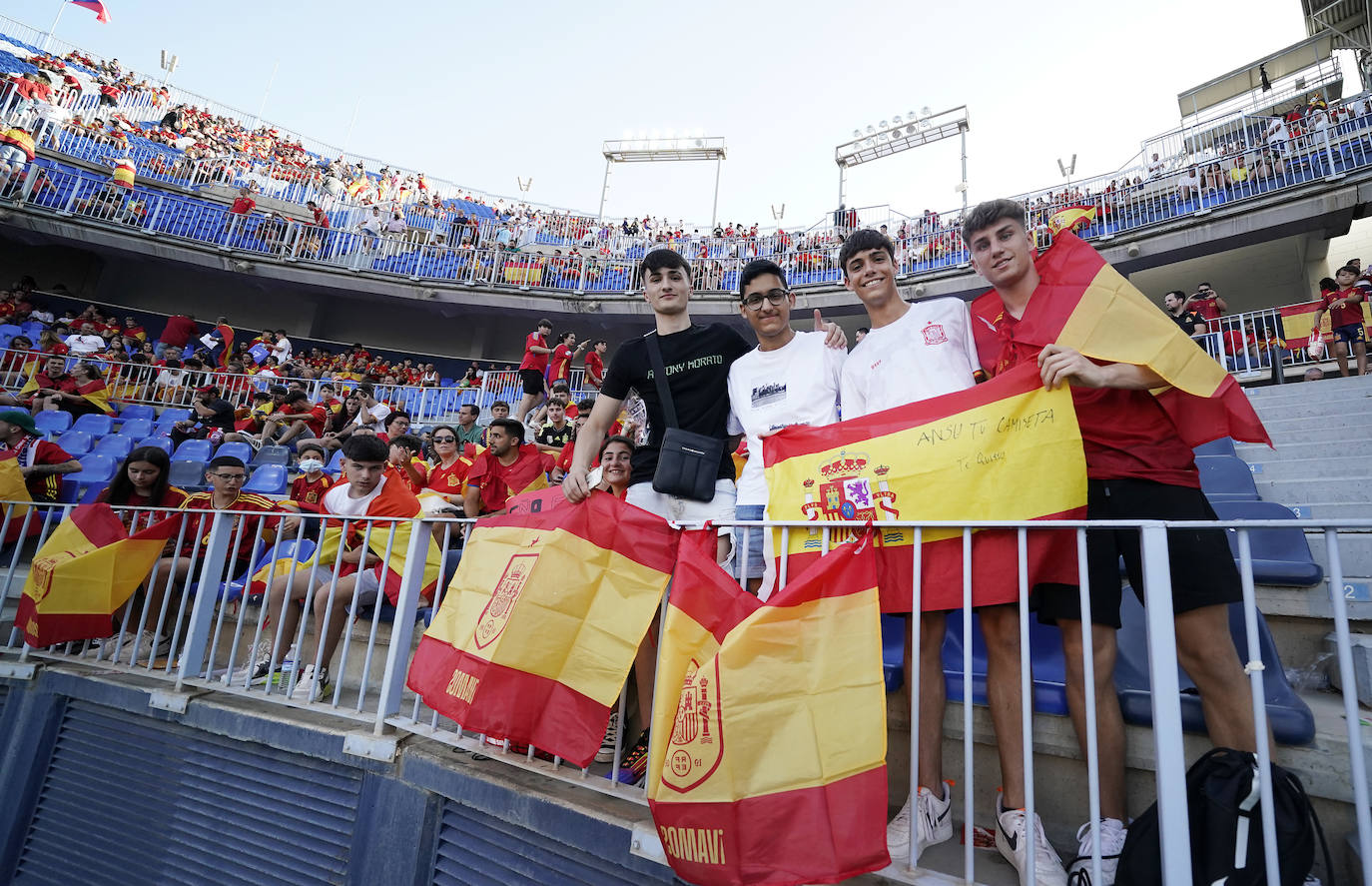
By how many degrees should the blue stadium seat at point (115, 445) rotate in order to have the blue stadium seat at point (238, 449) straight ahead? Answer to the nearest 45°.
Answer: approximately 90° to its left

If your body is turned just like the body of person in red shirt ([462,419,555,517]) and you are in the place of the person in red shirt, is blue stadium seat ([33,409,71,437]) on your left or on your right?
on your right

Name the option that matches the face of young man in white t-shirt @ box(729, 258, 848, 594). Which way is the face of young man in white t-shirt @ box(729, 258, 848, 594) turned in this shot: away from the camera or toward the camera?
toward the camera

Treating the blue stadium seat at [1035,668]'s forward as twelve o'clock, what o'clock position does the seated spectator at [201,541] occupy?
The seated spectator is roughly at 3 o'clock from the blue stadium seat.

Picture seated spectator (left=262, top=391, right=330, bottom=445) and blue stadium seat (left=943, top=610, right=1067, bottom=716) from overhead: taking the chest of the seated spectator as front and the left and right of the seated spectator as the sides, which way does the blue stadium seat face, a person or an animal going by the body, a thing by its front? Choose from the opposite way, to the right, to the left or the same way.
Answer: the same way

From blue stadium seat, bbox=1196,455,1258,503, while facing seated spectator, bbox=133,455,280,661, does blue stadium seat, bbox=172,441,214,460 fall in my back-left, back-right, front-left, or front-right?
front-right

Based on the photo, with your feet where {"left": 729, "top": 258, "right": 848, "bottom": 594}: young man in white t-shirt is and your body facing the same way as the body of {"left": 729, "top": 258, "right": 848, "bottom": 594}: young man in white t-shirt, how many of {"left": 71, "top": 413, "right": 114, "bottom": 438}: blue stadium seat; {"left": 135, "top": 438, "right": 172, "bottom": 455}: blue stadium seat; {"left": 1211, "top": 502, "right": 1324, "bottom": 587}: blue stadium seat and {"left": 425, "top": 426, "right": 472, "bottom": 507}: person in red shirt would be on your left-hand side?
1

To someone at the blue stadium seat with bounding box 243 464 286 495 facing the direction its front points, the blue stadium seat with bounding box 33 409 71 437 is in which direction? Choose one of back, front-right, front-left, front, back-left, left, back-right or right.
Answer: right

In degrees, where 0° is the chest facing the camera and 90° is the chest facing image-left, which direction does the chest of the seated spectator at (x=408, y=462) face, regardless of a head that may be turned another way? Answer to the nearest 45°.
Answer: approximately 45°

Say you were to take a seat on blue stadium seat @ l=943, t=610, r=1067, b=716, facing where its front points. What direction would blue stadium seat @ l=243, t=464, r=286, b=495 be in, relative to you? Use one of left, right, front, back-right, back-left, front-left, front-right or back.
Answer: right

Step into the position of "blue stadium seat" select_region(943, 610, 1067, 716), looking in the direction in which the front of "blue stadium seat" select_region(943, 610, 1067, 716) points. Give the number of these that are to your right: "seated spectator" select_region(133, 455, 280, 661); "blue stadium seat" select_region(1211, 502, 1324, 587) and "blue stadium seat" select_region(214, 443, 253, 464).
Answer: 2

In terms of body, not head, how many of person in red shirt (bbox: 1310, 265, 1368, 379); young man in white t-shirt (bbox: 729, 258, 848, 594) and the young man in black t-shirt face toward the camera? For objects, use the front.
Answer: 3

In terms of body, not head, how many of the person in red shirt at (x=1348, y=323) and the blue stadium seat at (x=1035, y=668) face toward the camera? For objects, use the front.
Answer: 2

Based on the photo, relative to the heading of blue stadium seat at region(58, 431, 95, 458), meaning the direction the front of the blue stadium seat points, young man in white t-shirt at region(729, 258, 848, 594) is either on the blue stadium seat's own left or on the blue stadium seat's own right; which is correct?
on the blue stadium seat's own left

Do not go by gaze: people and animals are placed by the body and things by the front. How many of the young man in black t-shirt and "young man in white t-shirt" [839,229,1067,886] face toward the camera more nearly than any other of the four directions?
2

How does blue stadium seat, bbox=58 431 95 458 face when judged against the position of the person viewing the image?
facing the viewer and to the left of the viewer

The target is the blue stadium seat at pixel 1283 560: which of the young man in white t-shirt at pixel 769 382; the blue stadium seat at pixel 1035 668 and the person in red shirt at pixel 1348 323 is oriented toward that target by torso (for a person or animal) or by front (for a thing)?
the person in red shirt

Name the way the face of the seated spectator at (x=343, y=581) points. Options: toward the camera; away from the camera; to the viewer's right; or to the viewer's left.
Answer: toward the camera

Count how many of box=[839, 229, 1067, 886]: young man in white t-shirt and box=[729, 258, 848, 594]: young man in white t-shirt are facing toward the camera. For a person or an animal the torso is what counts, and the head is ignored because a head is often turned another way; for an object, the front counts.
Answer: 2

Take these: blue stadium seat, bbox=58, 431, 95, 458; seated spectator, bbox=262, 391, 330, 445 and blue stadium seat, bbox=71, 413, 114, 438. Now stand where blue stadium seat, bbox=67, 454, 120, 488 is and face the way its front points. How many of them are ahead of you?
0

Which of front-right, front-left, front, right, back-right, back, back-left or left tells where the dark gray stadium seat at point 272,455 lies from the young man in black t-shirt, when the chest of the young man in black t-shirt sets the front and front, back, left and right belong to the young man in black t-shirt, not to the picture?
back-right

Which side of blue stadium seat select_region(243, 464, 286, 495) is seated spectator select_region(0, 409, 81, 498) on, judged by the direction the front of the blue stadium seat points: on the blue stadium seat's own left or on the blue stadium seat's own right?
on the blue stadium seat's own right
